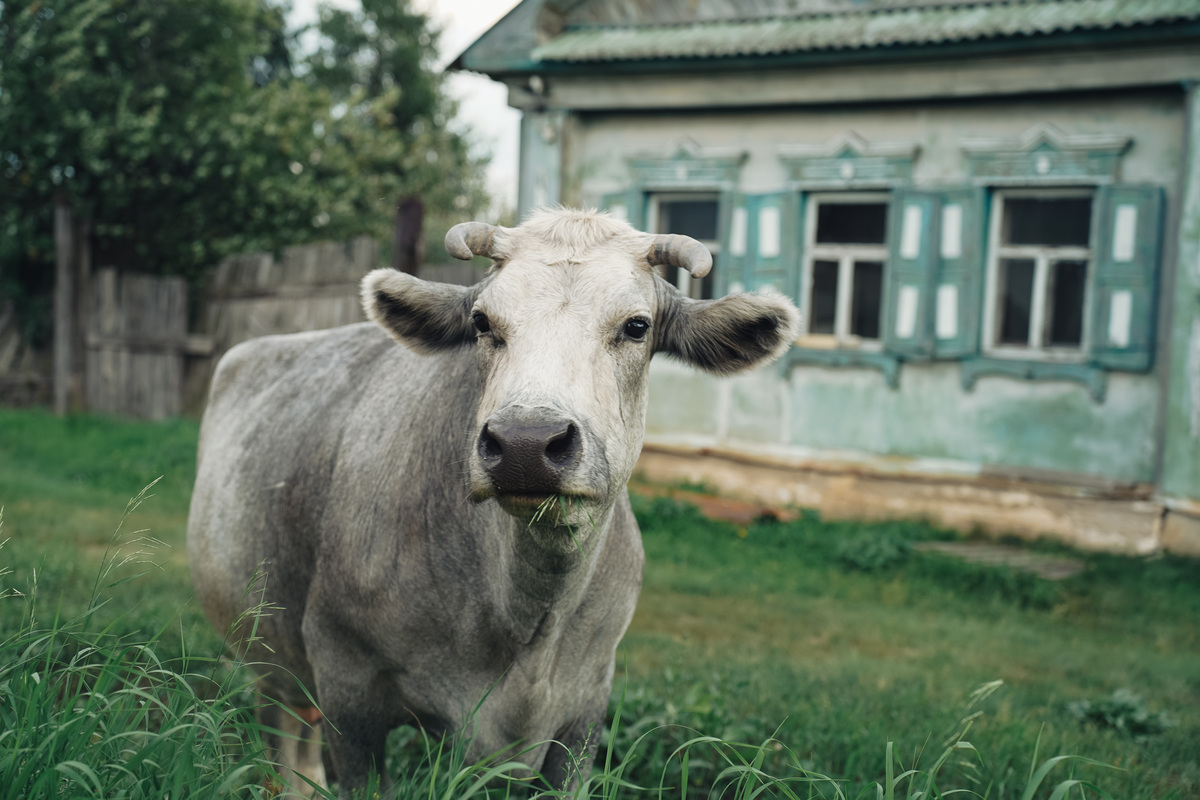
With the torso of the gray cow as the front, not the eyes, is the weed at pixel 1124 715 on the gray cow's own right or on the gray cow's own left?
on the gray cow's own left

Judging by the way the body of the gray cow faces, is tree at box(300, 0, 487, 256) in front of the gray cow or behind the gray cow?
behind

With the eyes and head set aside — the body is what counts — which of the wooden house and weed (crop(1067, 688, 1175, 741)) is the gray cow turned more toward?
the weed

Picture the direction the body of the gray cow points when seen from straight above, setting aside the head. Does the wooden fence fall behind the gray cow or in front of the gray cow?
behind

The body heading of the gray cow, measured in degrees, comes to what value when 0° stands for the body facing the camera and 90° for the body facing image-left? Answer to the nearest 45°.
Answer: approximately 315°

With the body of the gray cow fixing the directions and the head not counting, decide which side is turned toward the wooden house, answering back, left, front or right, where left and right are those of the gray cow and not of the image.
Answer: left

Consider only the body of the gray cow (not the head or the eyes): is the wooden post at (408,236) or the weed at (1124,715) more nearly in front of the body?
the weed

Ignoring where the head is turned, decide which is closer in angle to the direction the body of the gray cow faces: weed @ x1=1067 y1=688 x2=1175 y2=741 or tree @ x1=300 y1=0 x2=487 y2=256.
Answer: the weed

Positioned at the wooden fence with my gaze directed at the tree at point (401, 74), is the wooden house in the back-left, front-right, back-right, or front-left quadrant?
back-right

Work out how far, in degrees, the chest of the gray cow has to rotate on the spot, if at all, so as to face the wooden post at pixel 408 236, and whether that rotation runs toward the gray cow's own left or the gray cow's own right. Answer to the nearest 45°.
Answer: approximately 135° to the gray cow's own left
